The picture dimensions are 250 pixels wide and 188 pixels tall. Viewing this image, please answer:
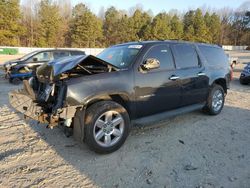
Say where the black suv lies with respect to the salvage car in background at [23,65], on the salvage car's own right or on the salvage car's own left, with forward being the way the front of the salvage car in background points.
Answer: on the salvage car's own left

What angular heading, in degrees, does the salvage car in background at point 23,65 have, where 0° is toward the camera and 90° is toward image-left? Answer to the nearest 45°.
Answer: approximately 45°

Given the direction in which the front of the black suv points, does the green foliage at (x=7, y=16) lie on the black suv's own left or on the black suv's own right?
on the black suv's own right

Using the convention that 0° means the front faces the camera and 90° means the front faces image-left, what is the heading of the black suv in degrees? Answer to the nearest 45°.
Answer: approximately 45°

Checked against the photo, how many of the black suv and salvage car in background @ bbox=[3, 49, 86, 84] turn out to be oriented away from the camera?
0

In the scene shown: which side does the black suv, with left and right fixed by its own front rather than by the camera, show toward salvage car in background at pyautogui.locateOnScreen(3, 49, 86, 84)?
right

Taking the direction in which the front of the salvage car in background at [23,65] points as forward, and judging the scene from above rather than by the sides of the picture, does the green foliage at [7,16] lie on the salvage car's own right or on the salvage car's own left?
on the salvage car's own right
